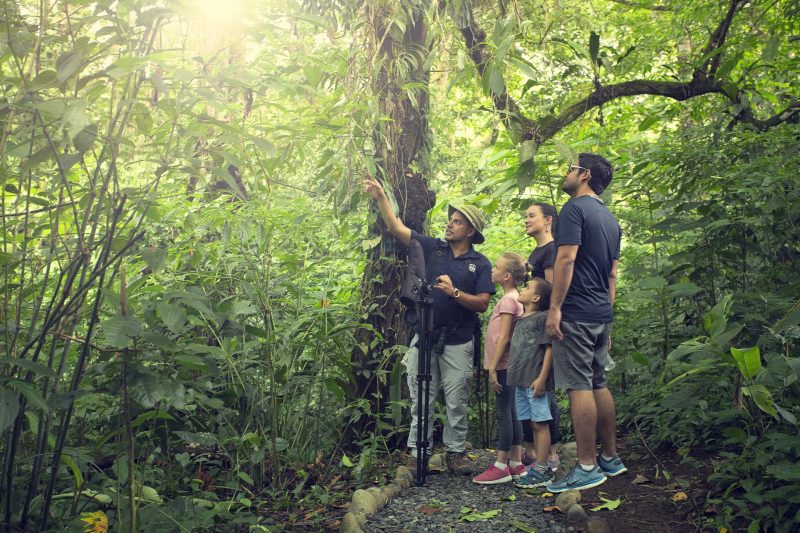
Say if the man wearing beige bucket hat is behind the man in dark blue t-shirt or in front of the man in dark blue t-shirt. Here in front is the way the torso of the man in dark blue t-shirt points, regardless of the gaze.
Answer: in front

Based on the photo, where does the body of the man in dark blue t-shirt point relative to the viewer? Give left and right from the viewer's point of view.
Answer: facing away from the viewer and to the left of the viewer

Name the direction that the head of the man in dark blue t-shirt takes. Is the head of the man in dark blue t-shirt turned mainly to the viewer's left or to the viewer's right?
to the viewer's left

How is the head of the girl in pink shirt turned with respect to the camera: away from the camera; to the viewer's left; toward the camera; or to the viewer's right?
to the viewer's left

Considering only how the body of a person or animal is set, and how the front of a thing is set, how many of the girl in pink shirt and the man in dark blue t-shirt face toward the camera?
0

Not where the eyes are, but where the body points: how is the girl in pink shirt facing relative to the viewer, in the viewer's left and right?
facing to the left of the viewer

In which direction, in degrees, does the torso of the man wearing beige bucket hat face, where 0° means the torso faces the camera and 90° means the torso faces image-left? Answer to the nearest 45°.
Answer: approximately 45°
